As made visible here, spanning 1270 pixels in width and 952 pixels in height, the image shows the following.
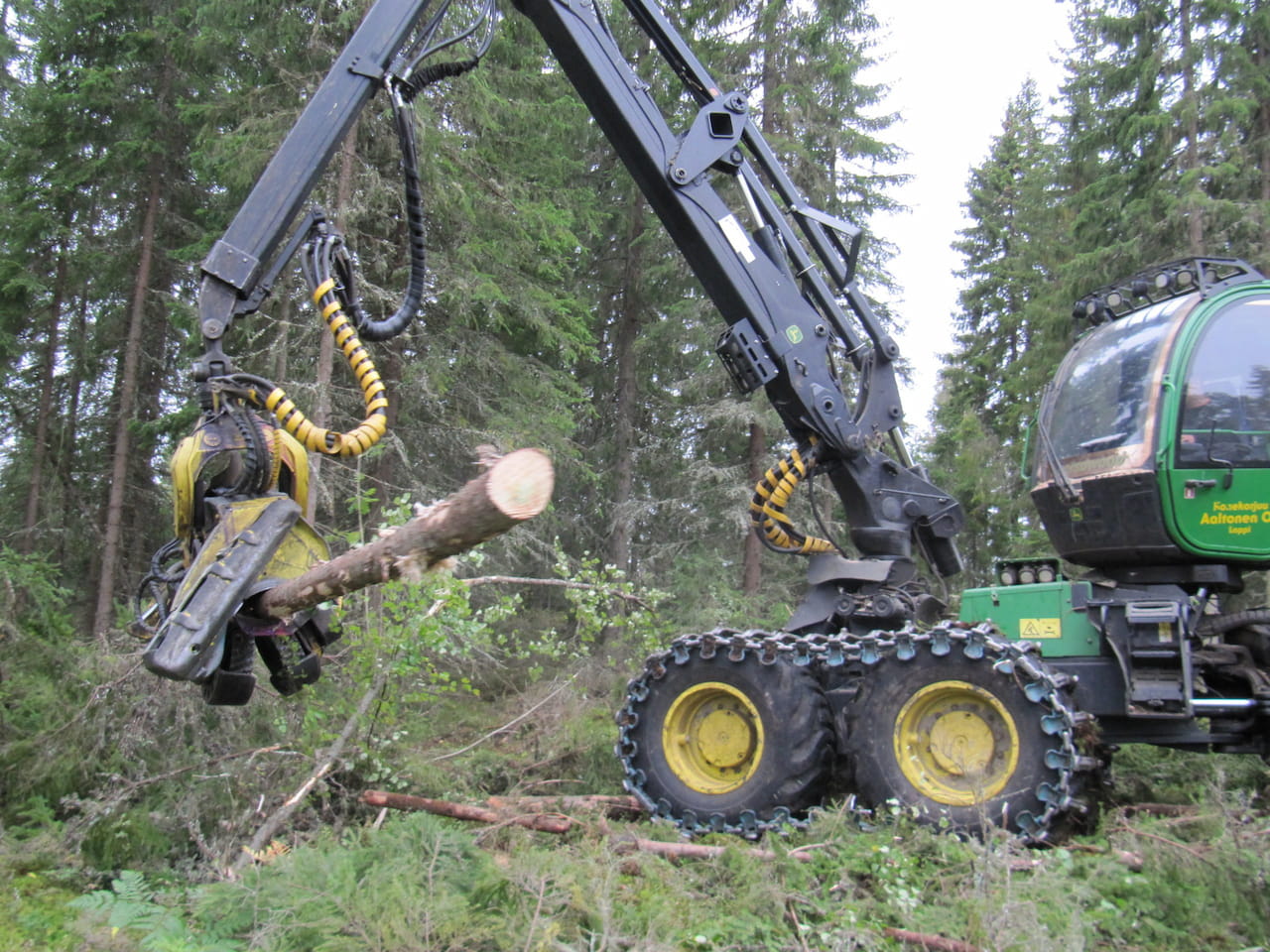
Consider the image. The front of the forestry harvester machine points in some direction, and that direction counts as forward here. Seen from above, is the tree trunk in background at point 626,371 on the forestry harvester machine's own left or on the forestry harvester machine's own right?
on the forestry harvester machine's own right

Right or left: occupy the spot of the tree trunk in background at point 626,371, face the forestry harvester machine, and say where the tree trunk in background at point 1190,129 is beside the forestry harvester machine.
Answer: left

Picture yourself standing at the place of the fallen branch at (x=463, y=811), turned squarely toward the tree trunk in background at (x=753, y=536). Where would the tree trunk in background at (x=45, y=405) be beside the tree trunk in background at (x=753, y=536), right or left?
left

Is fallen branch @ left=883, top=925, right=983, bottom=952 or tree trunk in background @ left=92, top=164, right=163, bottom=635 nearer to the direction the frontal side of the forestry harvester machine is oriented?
the tree trunk in background

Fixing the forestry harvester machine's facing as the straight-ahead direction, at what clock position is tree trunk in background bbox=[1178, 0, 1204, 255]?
The tree trunk in background is roughly at 4 o'clock from the forestry harvester machine.

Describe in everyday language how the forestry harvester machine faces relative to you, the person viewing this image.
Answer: facing to the left of the viewer
